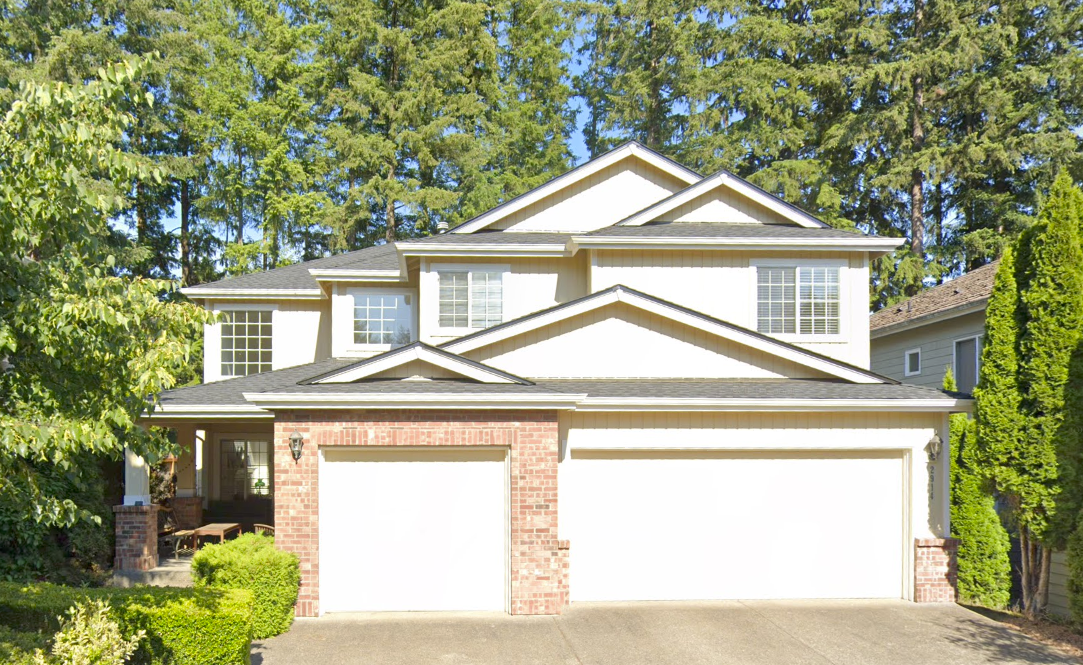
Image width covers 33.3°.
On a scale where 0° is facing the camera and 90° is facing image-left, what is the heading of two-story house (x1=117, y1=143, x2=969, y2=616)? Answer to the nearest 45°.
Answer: approximately 0°

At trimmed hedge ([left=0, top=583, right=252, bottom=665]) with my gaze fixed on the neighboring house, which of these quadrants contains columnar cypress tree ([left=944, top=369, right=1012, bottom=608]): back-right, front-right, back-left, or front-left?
front-right

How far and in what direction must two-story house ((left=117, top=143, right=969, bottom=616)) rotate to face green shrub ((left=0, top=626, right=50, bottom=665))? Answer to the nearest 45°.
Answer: approximately 45° to its right

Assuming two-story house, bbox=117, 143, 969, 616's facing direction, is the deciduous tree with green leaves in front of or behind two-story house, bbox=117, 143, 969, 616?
in front

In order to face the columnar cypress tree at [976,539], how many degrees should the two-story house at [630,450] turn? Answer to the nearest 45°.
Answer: approximately 90° to its left

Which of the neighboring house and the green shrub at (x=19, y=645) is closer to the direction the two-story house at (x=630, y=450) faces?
the green shrub

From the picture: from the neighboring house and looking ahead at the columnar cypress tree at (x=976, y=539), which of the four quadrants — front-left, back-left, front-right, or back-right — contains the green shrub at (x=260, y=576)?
front-right
